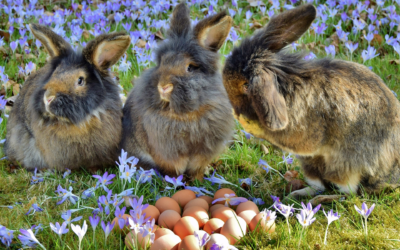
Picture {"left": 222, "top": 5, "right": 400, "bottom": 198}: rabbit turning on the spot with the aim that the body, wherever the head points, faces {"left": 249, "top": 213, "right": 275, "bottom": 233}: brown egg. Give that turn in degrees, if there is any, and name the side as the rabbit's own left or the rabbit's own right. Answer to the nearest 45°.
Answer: approximately 45° to the rabbit's own left

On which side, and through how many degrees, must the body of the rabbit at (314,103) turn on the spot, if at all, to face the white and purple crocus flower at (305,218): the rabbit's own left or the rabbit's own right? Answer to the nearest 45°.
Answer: approximately 90° to the rabbit's own left

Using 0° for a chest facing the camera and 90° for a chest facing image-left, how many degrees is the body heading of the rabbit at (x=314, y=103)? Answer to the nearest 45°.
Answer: approximately 90°

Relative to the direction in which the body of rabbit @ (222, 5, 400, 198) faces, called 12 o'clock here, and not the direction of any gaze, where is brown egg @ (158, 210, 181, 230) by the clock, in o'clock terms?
The brown egg is roughly at 11 o'clock from the rabbit.

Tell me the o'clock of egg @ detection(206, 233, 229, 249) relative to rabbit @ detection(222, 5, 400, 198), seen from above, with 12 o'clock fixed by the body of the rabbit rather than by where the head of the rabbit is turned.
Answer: The egg is roughly at 10 o'clock from the rabbit.

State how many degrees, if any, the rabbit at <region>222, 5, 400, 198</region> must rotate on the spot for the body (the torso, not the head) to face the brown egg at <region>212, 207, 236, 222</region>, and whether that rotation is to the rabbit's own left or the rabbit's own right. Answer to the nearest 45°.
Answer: approximately 45° to the rabbit's own left

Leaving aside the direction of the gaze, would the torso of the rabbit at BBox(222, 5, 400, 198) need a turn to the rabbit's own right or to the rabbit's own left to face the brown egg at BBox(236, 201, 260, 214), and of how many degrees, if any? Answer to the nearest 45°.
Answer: approximately 45° to the rabbit's own left
